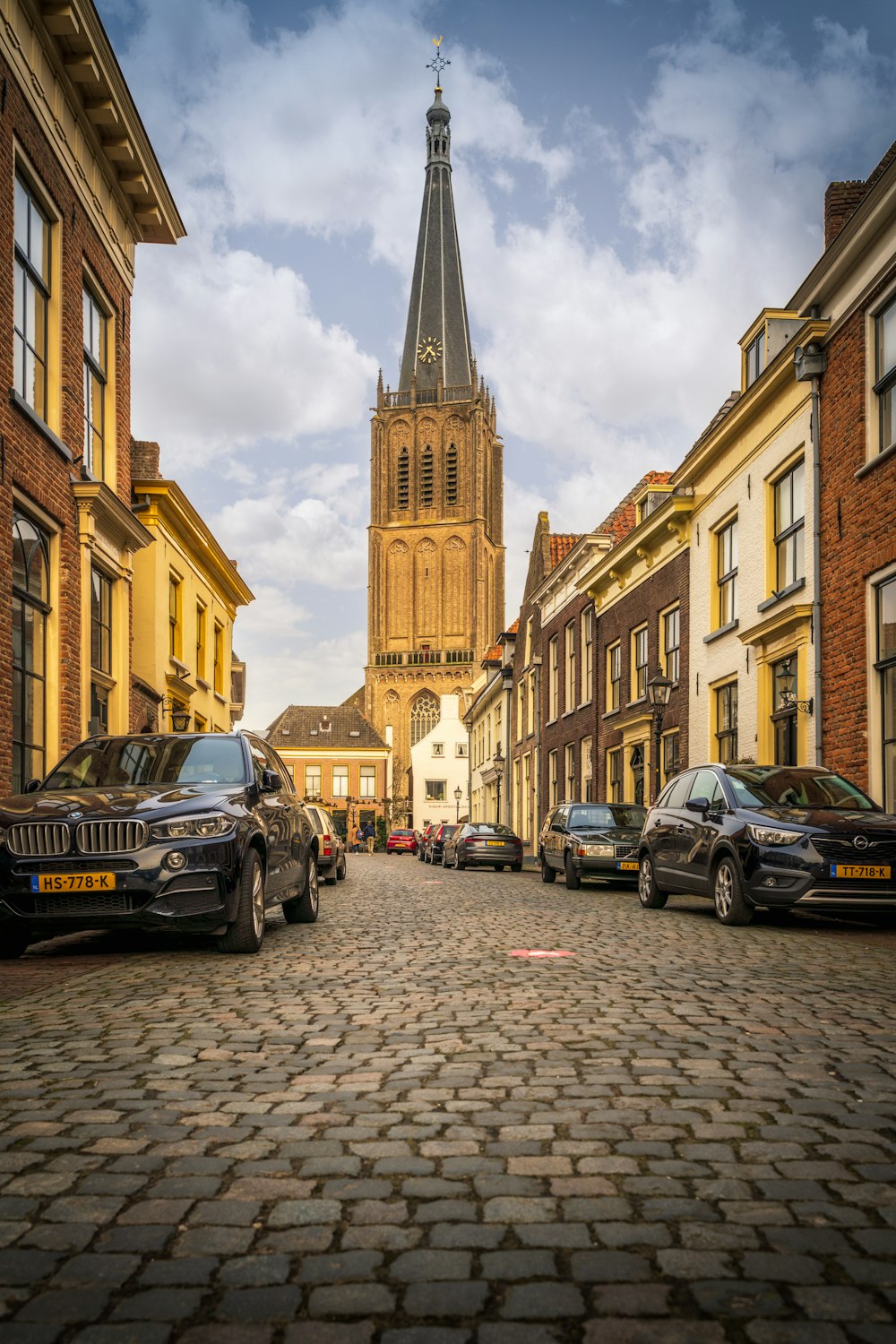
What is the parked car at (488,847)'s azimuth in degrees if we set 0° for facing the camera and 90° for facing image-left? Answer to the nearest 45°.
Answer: approximately 135°

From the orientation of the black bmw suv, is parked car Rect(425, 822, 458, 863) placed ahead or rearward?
rearward

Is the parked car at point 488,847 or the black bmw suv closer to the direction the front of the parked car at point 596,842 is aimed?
the black bmw suv

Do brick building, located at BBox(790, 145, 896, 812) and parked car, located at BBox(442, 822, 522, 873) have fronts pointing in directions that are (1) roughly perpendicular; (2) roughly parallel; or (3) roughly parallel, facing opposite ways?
roughly perpendicular

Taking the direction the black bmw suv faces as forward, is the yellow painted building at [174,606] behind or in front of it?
behind

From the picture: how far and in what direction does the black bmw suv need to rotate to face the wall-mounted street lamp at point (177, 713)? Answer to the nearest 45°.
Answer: approximately 135° to its right

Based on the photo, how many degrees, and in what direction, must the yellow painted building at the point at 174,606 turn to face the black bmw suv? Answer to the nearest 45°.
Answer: approximately 45° to its right
